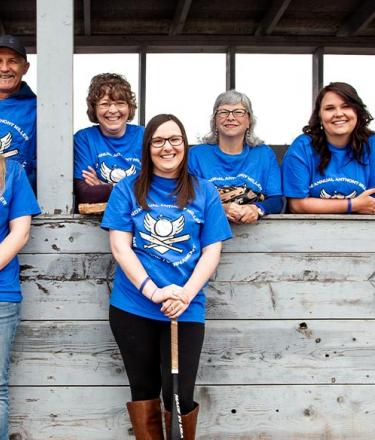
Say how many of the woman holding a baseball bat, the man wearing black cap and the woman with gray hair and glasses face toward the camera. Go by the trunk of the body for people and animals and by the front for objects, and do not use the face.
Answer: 3

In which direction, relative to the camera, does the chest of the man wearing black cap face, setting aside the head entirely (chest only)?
toward the camera

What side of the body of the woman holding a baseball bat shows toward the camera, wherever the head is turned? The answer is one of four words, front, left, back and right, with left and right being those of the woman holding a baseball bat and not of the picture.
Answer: front

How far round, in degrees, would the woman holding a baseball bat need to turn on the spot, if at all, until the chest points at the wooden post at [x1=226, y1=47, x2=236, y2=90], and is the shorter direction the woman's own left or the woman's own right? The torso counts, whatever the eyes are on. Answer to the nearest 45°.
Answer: approximately 180°

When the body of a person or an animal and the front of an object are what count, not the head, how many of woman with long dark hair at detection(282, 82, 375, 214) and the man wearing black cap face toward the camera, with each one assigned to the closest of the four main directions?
2

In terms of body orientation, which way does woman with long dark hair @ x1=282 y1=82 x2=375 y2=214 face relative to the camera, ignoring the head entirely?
toward the camera

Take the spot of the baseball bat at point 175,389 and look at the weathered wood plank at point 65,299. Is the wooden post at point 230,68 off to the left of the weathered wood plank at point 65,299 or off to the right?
right

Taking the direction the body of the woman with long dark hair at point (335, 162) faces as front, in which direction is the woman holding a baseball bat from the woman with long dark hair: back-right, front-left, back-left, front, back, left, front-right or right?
front-right

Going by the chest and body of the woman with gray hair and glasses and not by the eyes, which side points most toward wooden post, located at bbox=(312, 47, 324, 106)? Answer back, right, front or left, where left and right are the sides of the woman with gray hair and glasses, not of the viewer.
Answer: back

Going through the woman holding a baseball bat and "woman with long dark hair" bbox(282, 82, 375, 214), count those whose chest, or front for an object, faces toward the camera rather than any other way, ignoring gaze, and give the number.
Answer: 2
